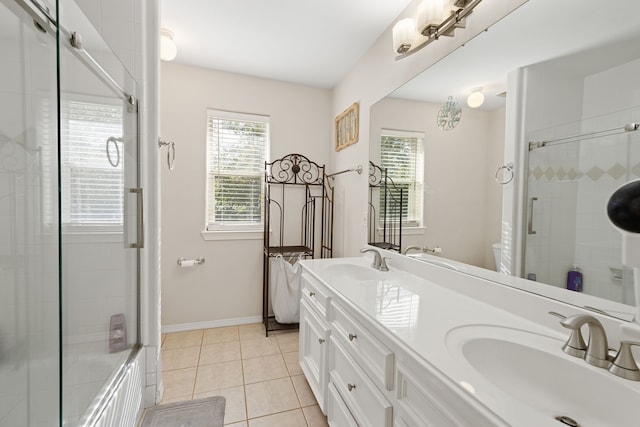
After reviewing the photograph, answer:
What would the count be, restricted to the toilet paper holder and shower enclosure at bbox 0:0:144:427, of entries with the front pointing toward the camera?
1

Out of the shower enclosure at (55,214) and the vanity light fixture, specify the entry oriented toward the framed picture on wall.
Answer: the shower enclosure

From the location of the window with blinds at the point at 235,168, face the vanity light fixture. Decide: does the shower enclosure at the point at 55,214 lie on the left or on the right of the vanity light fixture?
right

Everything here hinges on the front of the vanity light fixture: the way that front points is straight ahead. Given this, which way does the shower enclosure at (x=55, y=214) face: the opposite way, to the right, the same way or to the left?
the opposite way

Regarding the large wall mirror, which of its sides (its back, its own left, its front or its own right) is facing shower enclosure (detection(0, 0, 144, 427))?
front

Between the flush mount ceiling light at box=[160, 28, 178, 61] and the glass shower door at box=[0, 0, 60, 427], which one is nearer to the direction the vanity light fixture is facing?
the glass shower door

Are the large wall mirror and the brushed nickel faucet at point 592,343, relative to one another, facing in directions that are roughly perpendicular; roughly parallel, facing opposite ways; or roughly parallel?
roughly parallel

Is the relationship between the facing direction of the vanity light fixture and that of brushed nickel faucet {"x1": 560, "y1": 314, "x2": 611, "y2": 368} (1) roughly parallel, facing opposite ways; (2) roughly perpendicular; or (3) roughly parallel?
roughly parallel

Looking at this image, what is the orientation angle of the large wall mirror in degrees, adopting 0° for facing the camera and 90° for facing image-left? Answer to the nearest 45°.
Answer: approximately 45°

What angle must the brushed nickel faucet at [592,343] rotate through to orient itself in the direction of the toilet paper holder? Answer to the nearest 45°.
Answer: approximately 45° to its right

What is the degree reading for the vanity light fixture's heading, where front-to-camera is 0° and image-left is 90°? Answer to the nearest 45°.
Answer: approximately 45°

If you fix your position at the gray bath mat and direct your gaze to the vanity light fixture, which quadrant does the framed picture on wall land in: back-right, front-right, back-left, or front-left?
front-left

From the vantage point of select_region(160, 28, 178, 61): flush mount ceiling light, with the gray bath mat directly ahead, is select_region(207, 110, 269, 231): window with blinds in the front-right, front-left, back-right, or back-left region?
back-left

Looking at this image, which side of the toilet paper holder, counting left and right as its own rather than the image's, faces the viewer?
front

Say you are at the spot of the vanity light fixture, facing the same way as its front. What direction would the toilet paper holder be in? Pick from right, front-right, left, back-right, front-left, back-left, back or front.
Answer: front-right

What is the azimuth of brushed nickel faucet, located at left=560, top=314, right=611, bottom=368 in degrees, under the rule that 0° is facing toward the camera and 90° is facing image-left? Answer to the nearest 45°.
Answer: approximately 45°

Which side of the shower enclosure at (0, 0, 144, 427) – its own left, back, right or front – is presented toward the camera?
right
